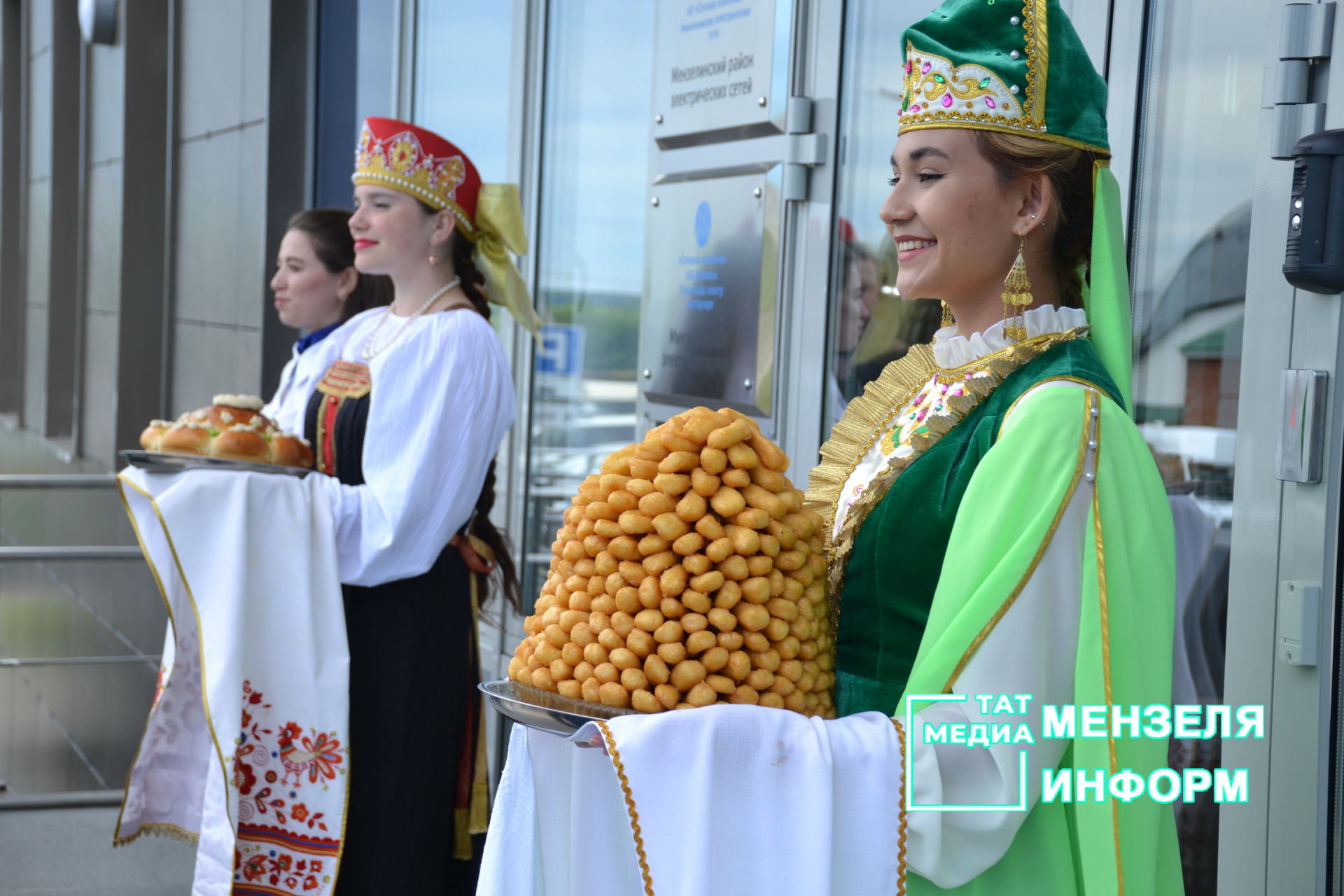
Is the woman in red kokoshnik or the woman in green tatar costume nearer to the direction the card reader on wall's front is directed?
the woman in green tatar costume

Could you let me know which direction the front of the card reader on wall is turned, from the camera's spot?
facing the viewer and to the left of the viewer

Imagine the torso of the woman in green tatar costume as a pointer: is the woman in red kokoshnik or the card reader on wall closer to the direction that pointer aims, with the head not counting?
the woman in red kokoshnik

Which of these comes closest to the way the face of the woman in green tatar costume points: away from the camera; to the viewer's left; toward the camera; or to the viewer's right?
to the viewer's left

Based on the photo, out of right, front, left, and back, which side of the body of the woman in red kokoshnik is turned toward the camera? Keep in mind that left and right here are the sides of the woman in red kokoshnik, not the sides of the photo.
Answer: left

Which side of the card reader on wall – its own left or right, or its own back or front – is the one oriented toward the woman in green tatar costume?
front

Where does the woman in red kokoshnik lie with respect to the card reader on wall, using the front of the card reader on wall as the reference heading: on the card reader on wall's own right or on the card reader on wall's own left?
on the card reader on wall's own right

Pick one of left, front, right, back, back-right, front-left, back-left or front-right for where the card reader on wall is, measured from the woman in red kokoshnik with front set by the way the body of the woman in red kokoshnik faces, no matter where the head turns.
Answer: back-left

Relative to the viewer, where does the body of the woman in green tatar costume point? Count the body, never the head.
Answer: to the viewer's left

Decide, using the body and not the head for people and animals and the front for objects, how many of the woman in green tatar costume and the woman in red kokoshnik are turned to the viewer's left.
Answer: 2
